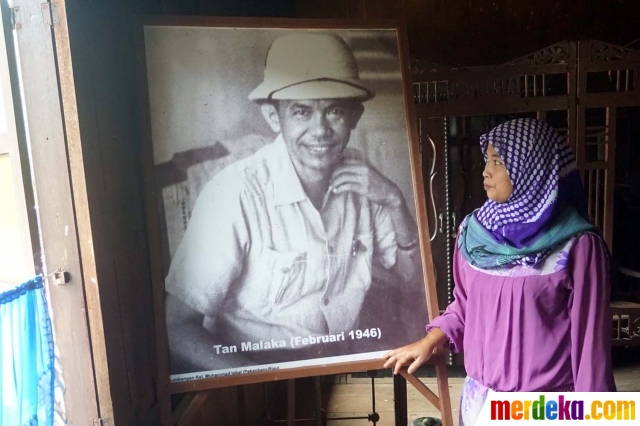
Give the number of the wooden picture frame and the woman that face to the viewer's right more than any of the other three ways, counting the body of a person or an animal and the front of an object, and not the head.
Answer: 0

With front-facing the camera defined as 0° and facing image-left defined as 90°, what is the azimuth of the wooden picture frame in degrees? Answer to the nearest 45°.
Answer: approximately 0°

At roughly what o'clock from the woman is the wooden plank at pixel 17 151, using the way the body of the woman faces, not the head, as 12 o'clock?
The wooden plank is roughly at 1 o'clock from the woman.

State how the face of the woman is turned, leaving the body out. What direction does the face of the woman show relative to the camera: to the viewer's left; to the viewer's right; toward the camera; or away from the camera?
to the viewer's left
